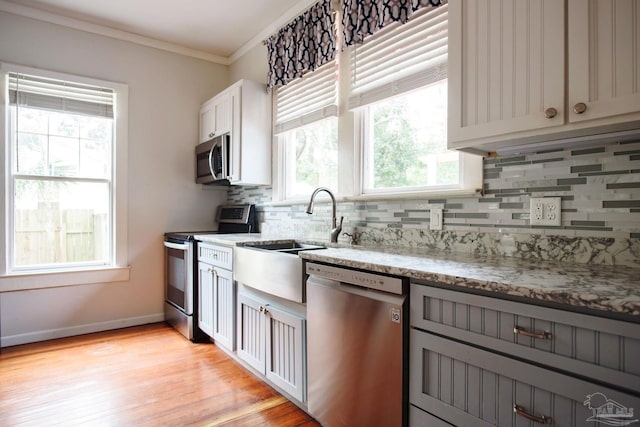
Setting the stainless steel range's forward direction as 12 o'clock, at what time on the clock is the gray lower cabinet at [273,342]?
The gray lower cabinet is roughly at 10 o'clock from the stainless steel range.

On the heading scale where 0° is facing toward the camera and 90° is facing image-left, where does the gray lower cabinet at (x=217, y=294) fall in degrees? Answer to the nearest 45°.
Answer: approximately 45°

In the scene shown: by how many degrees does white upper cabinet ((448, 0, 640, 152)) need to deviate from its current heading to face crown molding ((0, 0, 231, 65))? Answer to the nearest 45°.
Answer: approximately 45° to its right

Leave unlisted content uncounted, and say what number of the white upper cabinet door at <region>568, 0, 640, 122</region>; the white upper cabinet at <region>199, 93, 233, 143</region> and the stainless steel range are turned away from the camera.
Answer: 0

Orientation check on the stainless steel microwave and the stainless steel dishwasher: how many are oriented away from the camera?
0

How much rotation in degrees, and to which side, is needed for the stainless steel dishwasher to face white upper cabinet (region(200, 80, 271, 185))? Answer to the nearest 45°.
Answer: approximately 90° to its right

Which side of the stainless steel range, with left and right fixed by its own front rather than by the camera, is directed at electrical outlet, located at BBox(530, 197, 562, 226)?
left

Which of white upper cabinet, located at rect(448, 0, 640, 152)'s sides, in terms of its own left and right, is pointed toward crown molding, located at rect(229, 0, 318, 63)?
right

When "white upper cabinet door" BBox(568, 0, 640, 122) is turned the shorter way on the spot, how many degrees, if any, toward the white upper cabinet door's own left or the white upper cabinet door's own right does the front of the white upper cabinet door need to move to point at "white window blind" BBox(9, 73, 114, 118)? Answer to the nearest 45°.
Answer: approximately 45° to the white upper cabinet door's own right

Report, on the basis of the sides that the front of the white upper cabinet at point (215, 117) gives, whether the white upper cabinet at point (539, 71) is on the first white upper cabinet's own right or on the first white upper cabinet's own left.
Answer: on the first white upper cabinet's own left

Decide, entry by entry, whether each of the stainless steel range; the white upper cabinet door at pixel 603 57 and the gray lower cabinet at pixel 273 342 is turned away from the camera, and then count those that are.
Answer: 0

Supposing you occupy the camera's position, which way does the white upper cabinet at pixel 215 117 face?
facing the viewer and to the left of the viewer
